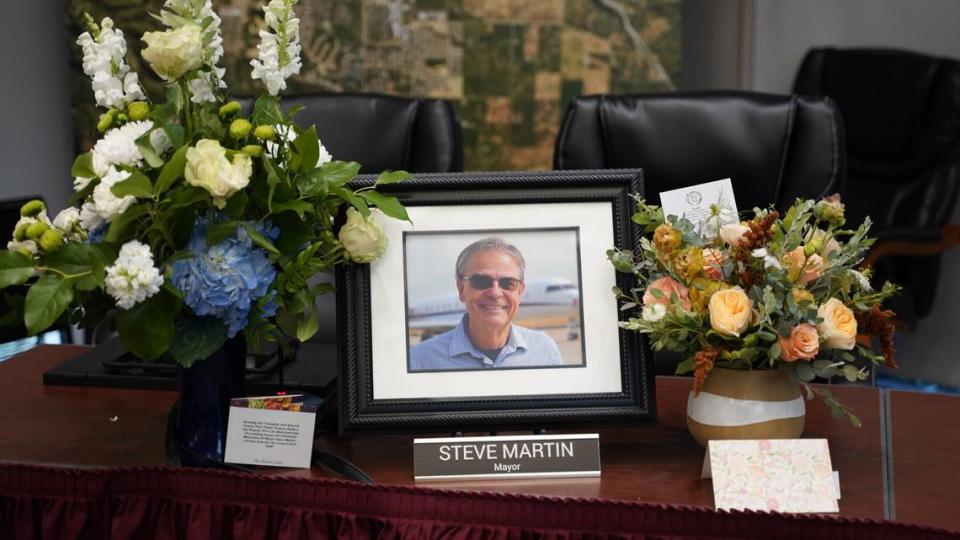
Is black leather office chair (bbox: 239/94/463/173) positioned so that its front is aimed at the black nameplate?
yes

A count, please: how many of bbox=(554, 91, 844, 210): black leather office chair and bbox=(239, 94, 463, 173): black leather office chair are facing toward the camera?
2

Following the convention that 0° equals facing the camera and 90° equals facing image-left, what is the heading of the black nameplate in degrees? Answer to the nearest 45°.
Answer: approximately 0°

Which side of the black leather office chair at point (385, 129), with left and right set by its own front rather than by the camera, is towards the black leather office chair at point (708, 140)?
left

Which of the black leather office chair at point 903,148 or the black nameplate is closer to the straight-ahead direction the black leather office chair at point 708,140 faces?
the black nameplate

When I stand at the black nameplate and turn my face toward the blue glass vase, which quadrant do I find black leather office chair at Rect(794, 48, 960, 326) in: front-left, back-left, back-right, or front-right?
back-right

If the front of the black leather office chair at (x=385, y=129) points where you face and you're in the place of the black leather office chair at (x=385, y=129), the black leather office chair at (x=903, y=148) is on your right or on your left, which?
on your left
